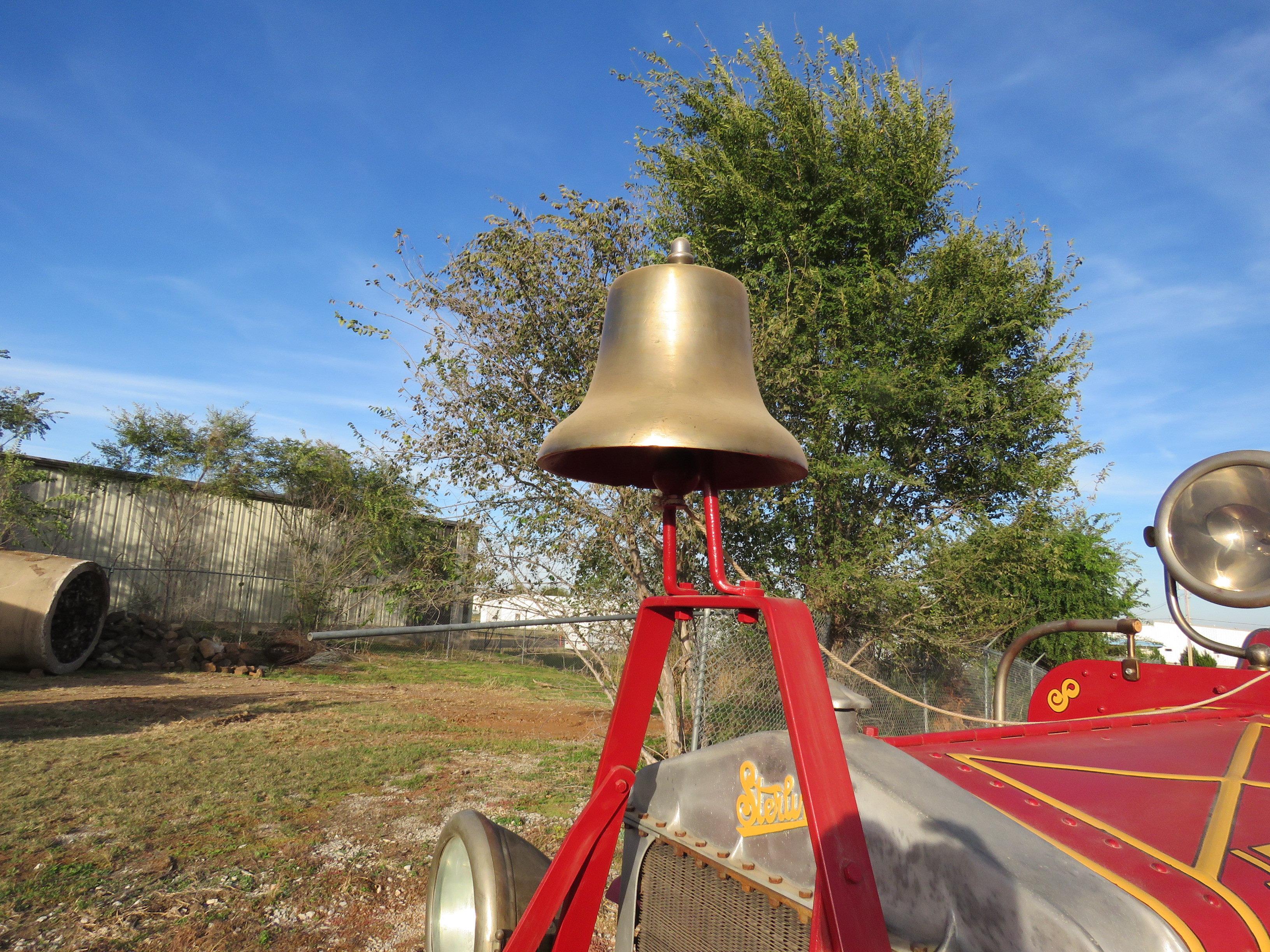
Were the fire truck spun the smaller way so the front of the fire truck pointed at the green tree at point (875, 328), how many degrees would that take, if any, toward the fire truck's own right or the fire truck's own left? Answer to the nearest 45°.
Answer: approximately 135° to the fire truck's own right

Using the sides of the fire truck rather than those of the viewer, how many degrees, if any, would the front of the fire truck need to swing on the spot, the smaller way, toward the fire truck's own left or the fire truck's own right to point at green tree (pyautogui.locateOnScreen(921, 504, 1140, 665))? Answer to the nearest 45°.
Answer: approximately 135° to the fire truck's own right

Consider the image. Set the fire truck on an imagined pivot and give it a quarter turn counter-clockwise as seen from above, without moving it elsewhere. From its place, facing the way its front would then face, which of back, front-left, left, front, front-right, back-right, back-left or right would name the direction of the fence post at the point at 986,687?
back-left

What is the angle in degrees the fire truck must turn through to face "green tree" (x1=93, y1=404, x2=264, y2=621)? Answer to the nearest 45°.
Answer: approximately 90° to its right

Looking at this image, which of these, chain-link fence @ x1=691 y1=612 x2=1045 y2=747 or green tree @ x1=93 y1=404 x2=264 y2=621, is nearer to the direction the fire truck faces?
the green tree

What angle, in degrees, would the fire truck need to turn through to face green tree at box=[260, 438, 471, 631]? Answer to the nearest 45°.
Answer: approximately 90° to its right

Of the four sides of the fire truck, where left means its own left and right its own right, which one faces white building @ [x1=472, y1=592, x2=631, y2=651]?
right

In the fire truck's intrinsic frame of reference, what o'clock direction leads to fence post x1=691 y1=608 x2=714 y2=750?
The fence post is roughly at 4 o'clock from the fire truck.

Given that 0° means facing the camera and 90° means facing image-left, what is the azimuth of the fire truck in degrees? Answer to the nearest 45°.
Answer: approximately 45°

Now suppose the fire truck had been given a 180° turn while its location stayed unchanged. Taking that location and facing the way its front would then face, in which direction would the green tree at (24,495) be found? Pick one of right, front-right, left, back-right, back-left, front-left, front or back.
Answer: left

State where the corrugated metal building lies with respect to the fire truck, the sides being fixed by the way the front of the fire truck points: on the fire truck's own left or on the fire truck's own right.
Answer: on the fire truck's own right

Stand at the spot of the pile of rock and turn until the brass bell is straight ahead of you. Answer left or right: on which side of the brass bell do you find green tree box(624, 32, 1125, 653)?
left

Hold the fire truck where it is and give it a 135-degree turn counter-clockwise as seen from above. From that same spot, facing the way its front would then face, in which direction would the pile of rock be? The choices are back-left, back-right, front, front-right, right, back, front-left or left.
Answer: back-left
